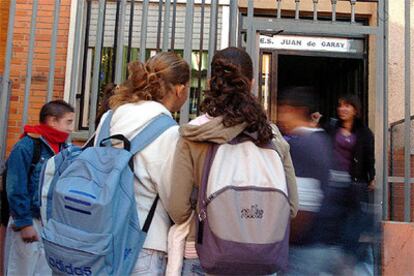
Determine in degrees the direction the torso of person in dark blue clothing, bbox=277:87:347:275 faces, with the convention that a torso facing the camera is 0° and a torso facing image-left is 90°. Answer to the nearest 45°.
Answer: approximately 90°

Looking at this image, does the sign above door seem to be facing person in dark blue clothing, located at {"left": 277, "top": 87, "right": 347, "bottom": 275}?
yes

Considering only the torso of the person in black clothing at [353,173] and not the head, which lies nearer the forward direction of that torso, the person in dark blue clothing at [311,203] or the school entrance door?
the person in dark blue clothing

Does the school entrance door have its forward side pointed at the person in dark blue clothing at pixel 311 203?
yes

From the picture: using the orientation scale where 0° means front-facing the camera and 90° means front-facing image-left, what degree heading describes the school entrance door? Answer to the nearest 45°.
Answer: approximately 0°

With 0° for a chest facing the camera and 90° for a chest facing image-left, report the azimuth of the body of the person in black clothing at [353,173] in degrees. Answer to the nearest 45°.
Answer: approximately 45°

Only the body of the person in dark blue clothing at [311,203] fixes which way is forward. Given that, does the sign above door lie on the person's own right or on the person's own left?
on the person's own right

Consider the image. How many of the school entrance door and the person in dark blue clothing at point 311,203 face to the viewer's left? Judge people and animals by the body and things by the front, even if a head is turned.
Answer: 1
